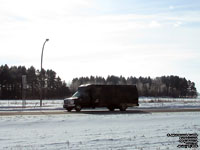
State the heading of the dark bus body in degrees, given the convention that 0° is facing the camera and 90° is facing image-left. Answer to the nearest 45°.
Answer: approximately 45°
